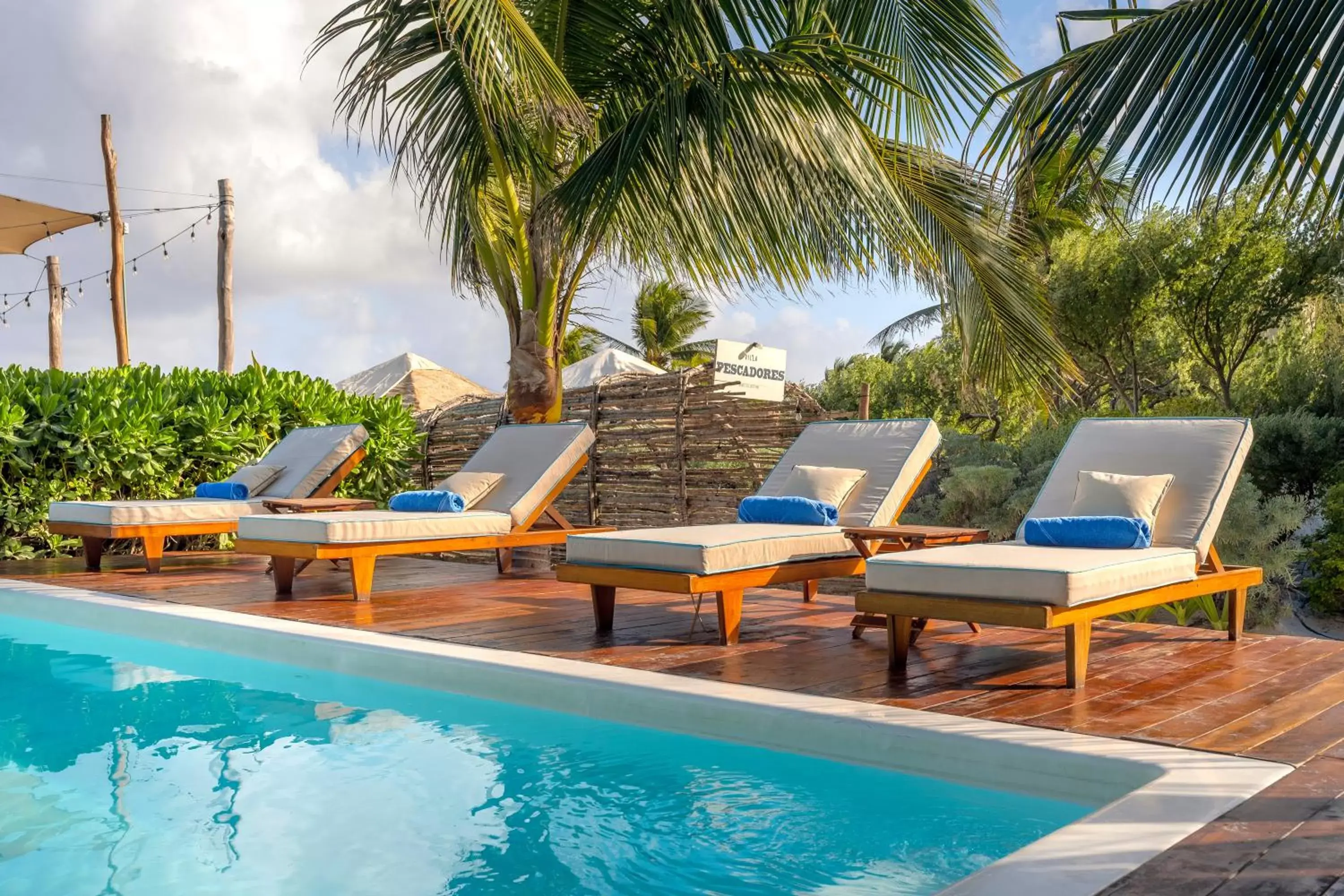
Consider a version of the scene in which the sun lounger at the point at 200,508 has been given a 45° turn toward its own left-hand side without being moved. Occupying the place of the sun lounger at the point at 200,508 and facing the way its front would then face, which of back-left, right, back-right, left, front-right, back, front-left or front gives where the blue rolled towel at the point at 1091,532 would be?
front-left

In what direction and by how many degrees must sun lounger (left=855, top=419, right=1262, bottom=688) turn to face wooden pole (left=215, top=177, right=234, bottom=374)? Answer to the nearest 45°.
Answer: approximately 90° to its right

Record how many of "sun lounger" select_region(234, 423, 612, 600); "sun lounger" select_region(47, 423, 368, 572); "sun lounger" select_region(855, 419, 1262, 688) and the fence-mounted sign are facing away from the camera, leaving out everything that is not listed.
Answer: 0

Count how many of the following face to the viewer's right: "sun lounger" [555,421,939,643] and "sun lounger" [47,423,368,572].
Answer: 0

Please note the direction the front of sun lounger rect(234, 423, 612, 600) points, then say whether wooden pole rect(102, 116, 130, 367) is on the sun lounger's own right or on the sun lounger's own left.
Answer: on the sun lounger's own right

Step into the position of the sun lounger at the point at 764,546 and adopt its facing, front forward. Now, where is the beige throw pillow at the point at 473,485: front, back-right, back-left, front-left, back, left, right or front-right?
right

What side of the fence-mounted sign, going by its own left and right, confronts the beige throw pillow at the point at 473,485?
right

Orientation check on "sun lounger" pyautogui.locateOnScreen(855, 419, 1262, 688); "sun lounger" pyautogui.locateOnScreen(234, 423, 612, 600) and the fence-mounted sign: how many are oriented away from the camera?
0

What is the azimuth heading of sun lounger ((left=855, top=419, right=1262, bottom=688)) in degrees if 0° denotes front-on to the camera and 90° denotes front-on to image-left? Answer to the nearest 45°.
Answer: approximately 45°

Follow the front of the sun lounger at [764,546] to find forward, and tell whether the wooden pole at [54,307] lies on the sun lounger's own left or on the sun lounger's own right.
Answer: on the sun lounger's own right

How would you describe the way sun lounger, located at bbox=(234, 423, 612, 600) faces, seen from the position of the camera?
facing the viewer and to the left of the viewer

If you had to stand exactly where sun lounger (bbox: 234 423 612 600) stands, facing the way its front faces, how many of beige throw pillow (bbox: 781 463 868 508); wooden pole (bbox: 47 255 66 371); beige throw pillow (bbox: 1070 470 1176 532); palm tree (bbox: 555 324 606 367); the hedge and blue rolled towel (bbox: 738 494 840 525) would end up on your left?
3

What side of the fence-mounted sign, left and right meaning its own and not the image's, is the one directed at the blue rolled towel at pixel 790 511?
front

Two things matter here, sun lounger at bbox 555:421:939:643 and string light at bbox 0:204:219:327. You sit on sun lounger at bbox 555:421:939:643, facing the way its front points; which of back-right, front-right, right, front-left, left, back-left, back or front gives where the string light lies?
right

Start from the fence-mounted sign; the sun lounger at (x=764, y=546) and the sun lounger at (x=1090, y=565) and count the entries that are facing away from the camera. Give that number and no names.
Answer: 0

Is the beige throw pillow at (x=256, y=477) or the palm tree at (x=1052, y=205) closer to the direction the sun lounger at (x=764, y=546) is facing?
the beige throw pillow

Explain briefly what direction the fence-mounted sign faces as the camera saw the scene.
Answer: facing the viewer
